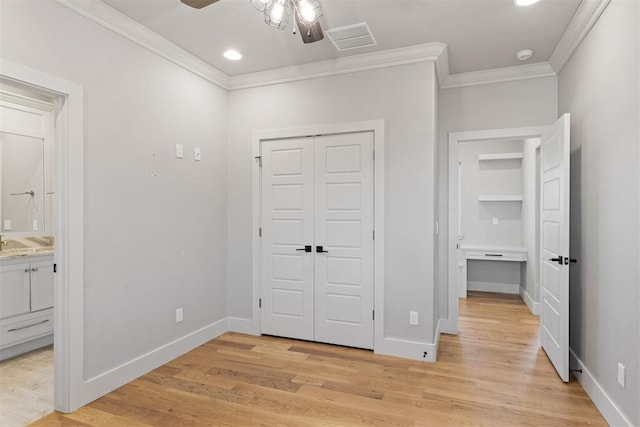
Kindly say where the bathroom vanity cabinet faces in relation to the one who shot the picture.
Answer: facing the viewer and to the right of the viewer

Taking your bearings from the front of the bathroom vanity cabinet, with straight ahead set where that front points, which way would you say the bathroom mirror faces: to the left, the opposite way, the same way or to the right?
the same way

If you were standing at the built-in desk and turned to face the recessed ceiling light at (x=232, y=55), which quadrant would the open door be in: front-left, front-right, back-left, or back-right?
front-left

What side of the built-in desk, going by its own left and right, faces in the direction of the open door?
front

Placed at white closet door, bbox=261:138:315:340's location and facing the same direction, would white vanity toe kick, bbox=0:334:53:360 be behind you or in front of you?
in front

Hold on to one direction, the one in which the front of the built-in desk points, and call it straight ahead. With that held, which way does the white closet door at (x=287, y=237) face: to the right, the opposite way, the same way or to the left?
the same way

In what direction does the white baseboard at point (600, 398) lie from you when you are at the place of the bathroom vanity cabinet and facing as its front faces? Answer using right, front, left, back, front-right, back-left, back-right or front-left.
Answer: front

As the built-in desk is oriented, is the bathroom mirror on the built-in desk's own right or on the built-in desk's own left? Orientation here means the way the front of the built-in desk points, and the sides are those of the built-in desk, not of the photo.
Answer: on the built-in desk's own right

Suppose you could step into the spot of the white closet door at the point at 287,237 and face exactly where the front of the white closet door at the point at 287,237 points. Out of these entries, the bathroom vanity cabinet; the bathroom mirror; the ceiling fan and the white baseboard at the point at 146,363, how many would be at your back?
0

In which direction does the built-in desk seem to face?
toward the camera

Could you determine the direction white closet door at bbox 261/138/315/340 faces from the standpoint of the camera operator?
facing the viewer and to the left of the viewer

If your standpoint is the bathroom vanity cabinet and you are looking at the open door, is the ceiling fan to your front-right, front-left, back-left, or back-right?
front-right

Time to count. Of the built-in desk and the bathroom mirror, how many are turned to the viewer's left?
0

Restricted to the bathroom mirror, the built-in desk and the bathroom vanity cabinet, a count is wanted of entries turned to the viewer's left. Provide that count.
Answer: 0

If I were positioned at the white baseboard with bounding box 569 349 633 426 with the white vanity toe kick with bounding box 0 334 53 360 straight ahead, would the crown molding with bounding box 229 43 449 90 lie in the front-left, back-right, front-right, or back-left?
front-right
